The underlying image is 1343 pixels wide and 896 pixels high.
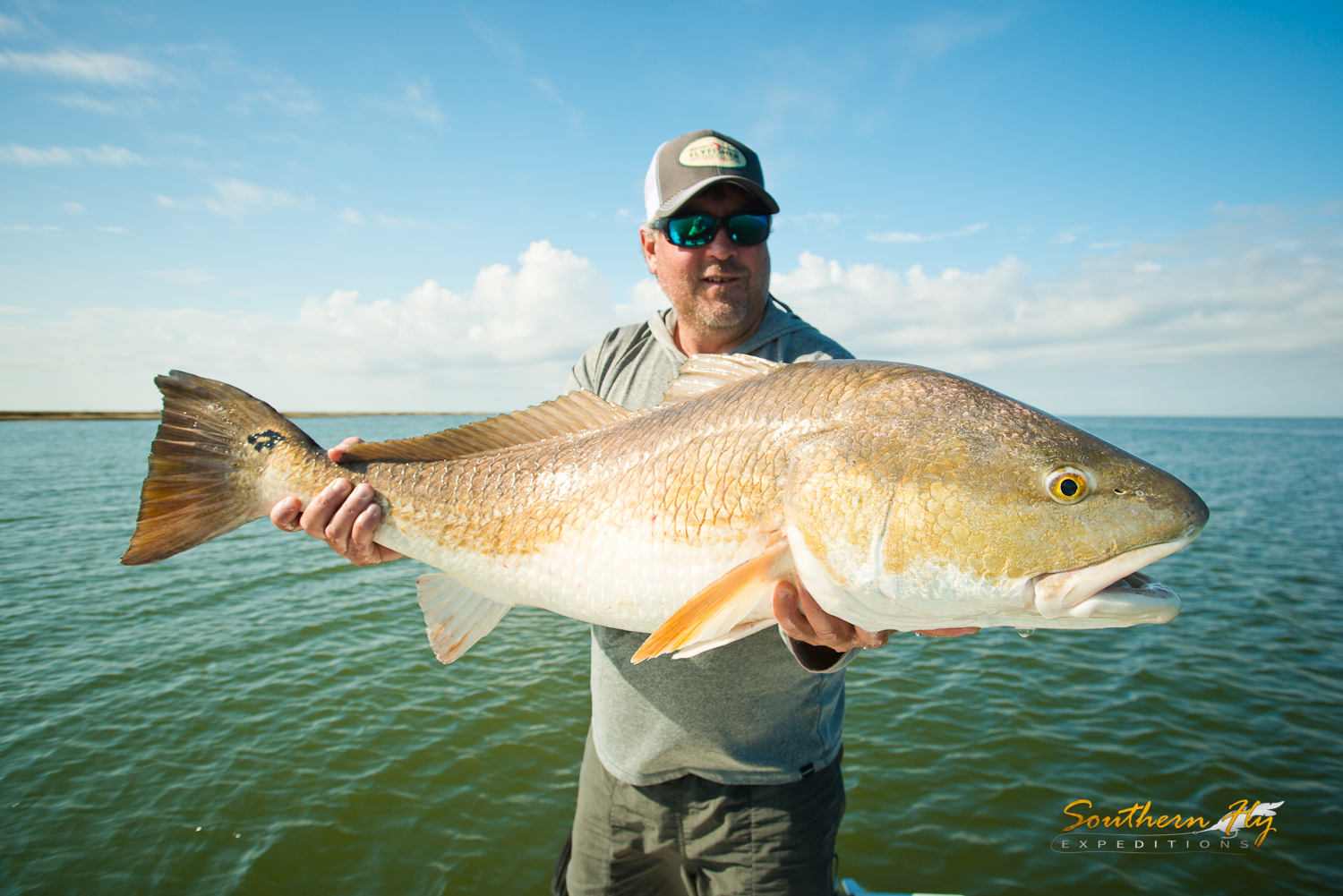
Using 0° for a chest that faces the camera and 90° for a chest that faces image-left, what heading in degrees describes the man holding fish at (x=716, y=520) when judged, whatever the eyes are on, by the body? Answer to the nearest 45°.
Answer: approximately 0°
